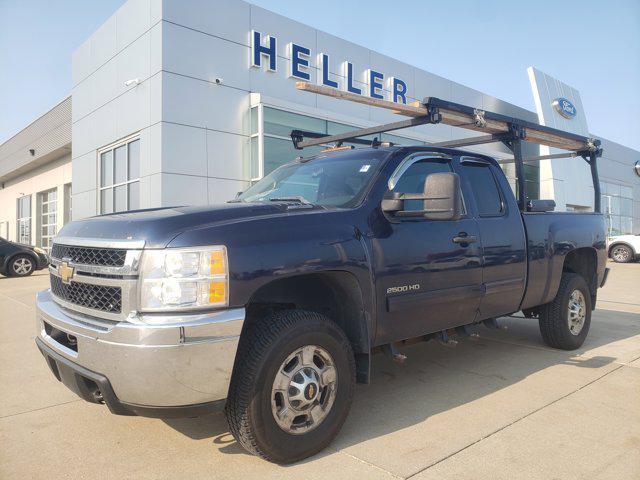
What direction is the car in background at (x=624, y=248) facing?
to the viewer's left

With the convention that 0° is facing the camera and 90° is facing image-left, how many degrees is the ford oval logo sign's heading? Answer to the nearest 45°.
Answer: approximately 315°

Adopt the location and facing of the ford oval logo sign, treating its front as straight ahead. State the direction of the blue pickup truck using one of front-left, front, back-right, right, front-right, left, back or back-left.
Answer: front-right

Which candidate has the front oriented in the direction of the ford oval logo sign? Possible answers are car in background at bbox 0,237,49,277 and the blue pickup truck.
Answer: the car in background

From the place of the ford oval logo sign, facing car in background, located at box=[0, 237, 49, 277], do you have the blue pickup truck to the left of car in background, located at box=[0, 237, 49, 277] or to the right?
left

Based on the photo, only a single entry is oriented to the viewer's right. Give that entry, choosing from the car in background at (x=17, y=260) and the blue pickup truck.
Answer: the car in background

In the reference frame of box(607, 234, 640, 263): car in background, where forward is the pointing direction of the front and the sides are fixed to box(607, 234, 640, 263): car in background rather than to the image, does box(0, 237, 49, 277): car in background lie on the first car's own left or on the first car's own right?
on the first car's own left

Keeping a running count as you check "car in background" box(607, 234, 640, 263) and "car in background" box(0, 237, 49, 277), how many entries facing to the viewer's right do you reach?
1

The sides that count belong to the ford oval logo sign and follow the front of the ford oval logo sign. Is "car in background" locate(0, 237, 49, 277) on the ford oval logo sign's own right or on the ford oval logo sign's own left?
on the ford oval logo sign's own right

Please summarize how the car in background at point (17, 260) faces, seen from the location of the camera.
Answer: facing to the right of the viewer

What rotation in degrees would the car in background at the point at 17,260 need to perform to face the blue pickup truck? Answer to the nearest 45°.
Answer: approximately 90° to its right
